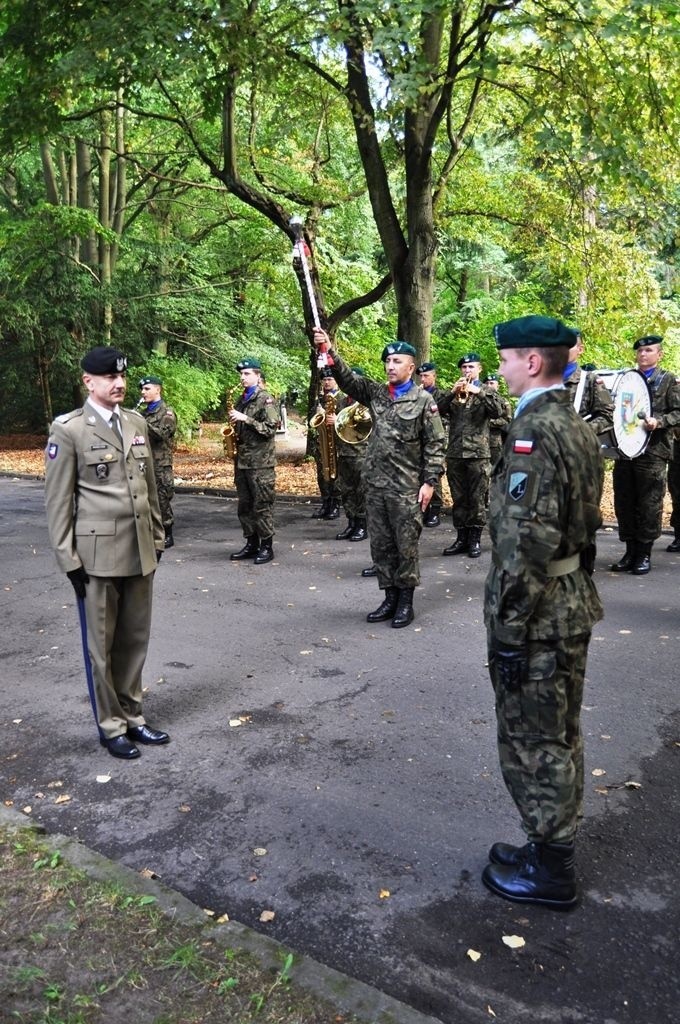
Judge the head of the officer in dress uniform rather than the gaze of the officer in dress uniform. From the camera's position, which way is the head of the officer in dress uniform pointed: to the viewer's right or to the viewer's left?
to the viewer's right

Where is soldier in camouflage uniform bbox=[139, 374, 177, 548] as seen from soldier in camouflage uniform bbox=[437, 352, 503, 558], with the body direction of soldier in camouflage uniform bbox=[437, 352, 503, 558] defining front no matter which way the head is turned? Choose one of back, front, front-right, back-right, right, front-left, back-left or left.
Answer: front-right

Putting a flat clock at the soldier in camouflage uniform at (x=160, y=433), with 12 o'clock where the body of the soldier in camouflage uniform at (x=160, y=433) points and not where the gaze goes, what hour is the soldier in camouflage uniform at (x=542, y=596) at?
the soldier in camouflage uniform at (x=542, y=596) is roughly at 10 o'clock from the soldier in camouflage uniform at (x=160, y=433).

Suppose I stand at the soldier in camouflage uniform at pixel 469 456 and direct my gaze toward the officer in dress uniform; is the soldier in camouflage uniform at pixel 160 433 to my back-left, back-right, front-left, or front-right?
front-right

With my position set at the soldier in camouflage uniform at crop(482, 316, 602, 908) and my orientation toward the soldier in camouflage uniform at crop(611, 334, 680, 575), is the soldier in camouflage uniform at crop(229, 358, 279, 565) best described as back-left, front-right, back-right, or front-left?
front-left

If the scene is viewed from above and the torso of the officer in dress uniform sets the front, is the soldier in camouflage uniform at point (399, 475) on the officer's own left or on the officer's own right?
on the officer's own left

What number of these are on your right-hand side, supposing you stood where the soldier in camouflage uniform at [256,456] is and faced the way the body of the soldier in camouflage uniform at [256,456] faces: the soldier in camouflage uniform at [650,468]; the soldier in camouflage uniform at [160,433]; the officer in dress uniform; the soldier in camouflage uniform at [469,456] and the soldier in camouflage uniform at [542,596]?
1

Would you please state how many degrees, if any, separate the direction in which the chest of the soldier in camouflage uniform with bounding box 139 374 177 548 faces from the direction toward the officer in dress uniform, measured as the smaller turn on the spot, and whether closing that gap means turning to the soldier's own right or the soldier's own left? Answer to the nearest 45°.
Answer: approximately 45° to the soldier's own left

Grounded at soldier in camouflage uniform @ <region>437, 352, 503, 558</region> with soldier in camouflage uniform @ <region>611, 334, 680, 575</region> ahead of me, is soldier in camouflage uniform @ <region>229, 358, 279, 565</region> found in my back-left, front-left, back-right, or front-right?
back-right

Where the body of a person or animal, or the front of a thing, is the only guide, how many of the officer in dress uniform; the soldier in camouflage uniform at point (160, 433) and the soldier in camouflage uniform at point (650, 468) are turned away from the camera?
0

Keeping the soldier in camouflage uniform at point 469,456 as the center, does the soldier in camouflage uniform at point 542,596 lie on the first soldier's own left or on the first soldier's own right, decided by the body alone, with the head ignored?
on the first soldier's own left

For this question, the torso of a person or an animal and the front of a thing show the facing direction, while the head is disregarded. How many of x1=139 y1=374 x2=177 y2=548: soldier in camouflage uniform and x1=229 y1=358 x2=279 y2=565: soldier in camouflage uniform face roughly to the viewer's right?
0

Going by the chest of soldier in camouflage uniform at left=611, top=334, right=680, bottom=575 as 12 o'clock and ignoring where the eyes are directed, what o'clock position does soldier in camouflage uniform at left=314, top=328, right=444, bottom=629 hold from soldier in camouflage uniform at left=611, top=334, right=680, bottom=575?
soldier in camouflage uniform at left=314, top=328, right=444, bottom=629 is roughly at 12 o'clock from soldier in camouflage uniform at left=611, top=334, right=680, bottom=575.

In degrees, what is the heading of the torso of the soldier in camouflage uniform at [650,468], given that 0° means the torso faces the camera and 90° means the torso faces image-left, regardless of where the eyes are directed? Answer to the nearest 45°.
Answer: approximately 45°

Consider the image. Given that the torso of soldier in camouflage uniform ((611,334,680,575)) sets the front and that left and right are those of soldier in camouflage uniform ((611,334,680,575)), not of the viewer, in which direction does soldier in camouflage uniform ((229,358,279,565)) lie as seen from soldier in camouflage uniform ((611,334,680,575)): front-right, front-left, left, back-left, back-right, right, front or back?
front-right

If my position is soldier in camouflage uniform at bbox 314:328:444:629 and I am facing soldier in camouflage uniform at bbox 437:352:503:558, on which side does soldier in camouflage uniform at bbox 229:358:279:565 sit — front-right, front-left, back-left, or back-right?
front-left

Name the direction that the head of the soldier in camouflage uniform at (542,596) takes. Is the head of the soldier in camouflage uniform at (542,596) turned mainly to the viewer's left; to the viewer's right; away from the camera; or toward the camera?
to the viewer's left
